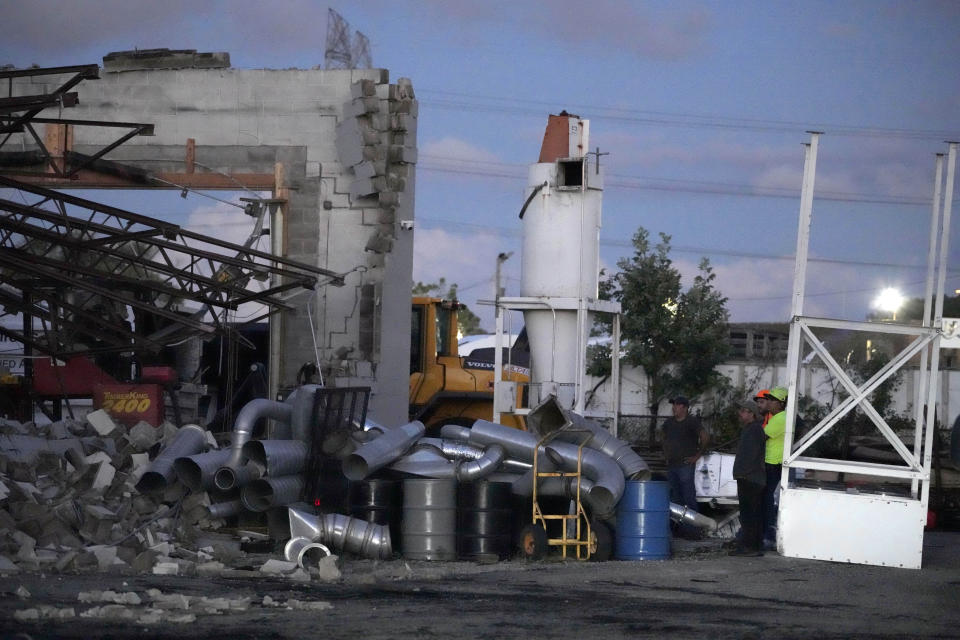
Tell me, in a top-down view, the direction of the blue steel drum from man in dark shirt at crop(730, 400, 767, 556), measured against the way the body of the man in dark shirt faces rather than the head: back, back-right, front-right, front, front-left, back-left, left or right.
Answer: front-left

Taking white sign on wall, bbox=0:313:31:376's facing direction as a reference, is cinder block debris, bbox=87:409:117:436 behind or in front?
in front

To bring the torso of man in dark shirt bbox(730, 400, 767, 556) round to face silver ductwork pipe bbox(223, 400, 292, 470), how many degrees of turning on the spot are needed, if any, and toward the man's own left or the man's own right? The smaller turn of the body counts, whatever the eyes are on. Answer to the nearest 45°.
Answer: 0° — they already face it

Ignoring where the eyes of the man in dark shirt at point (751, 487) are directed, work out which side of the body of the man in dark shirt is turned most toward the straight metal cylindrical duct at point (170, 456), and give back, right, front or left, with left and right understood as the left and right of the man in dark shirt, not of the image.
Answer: front

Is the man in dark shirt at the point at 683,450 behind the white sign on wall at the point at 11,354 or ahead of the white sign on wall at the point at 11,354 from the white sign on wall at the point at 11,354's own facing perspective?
ahead

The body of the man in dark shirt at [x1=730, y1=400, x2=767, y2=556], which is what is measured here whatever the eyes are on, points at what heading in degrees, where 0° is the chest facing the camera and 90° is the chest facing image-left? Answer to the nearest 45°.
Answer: approximately 90°

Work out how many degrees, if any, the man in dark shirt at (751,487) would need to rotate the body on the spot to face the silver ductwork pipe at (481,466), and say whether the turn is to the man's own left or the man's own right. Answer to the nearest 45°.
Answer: approximately 45° to the man's own left

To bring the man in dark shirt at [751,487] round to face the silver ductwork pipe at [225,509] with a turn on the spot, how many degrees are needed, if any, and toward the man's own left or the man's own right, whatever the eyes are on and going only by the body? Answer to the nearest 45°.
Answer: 0° — they already face it

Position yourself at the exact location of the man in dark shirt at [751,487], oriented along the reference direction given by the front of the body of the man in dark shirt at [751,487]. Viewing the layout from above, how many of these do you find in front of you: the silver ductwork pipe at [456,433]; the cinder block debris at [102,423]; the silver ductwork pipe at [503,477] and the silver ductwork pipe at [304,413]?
4

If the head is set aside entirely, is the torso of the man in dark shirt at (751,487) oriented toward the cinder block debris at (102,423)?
yes

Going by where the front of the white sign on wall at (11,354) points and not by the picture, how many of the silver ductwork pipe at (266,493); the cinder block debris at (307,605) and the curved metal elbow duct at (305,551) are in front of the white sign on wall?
3

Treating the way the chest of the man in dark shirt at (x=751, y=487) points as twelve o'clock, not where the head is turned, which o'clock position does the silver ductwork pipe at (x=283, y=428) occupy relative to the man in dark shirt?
The silver ductwork pipe is roughly at 12 o'clock from the man in dark shirt.

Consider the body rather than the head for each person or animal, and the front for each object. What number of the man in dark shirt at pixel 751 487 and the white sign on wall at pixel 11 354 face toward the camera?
1
